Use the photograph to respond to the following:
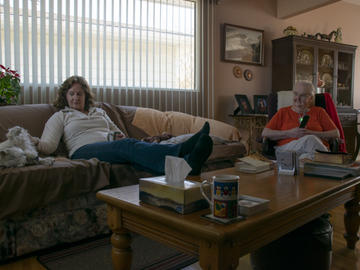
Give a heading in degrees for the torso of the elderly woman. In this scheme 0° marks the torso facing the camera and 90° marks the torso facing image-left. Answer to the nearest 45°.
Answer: approximately 0°

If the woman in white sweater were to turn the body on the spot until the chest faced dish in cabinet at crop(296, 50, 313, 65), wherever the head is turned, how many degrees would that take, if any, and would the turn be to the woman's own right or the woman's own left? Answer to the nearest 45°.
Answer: approximately 90° to the woman's own left

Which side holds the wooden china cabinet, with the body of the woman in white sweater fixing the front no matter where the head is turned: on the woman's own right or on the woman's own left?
on the woman's own left
